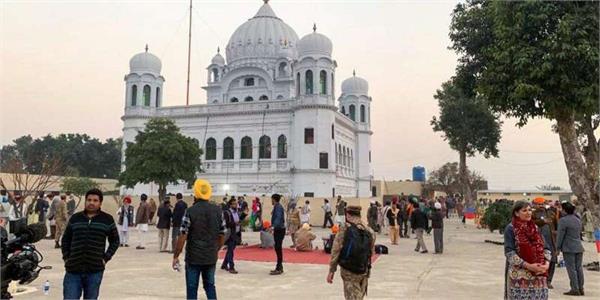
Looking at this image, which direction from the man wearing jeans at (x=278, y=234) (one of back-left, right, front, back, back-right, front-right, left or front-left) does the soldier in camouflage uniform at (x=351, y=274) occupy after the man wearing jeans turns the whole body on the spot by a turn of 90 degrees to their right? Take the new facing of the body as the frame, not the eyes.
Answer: back

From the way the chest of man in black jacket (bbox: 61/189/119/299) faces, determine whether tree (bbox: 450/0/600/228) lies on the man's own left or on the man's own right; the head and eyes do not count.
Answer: on the man's own left

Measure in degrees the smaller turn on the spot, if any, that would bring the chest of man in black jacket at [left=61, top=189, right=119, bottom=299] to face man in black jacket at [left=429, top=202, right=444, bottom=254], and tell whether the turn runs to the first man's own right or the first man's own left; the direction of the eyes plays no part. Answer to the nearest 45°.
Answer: approximately 135° to the first man's own left

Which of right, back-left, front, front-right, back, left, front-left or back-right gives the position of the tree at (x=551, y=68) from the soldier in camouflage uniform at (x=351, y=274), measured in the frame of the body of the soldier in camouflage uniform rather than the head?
front-right

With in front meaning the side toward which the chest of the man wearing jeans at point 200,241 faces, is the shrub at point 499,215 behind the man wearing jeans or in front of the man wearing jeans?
in front

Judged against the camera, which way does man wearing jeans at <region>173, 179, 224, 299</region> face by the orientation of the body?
away from the camera

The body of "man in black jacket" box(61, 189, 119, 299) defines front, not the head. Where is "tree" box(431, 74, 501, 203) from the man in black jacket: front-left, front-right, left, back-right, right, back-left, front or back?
back-left
